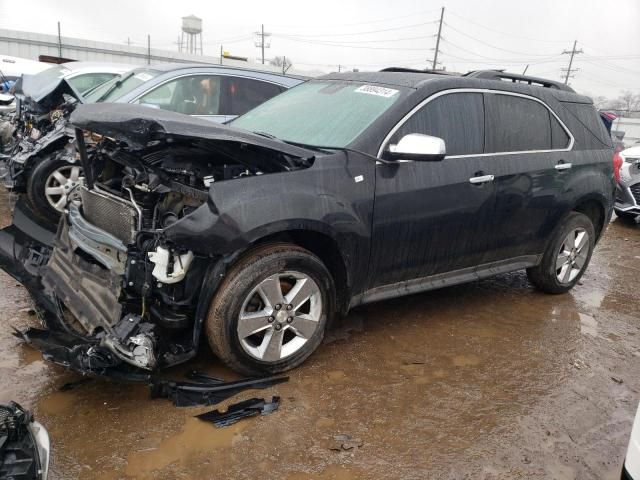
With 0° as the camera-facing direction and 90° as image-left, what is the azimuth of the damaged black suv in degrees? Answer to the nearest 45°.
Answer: approximately 45°

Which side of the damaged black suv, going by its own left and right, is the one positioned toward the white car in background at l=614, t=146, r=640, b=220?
back

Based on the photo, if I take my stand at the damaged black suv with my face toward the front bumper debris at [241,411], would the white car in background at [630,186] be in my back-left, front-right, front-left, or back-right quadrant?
back-left
